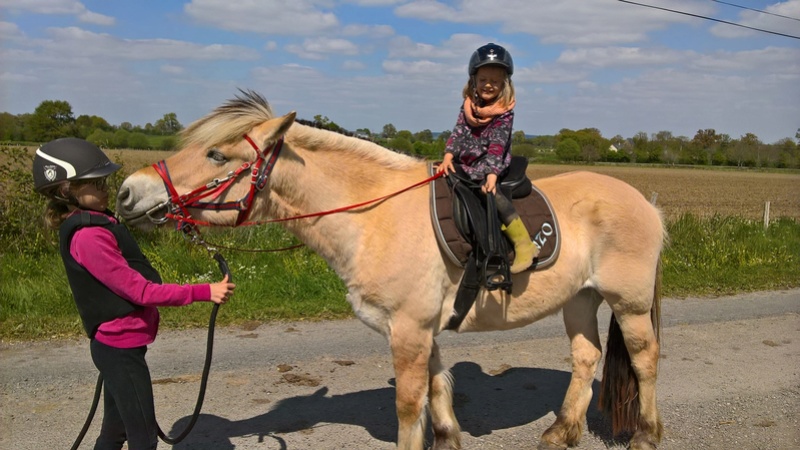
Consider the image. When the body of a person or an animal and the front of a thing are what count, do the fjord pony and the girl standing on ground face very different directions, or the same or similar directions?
very different directions

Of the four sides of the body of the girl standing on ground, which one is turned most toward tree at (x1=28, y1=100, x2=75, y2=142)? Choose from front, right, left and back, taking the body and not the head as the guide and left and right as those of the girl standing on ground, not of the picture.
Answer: left

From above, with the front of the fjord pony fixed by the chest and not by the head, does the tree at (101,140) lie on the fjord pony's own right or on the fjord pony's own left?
on the fjord pony's own right

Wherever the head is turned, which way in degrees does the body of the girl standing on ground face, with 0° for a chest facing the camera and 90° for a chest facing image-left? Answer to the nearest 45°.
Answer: approximately 270°

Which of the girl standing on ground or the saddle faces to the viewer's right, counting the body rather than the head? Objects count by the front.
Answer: the girl standing on ground

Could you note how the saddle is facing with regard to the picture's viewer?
facing to the left of the viewer

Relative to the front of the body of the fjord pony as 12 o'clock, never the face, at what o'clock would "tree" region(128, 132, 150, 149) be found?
The tree is roughly at 2 o'clock from the fjord pony.

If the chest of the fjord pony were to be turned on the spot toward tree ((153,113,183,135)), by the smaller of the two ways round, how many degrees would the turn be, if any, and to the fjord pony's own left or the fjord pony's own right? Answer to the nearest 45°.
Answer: approximately 45° to the fjord pony's own right

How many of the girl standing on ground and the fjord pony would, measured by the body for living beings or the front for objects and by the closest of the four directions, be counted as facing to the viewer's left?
1

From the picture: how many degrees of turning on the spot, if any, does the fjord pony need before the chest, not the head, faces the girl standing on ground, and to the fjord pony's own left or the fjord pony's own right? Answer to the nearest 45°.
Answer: approximately 45° to the fjord pony's own left

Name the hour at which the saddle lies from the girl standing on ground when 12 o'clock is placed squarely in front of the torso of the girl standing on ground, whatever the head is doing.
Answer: The saddle is roughly at 12 o'clock from the girl standing on ground.

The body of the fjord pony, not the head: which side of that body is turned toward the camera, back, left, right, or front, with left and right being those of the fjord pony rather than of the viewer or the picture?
left

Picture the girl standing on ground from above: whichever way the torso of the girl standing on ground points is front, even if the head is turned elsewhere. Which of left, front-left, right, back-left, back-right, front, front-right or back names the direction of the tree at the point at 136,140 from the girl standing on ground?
left

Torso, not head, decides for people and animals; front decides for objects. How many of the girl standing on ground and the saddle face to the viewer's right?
1

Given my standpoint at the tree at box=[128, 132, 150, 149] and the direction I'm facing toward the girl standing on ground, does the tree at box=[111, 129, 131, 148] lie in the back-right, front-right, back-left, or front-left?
back-right

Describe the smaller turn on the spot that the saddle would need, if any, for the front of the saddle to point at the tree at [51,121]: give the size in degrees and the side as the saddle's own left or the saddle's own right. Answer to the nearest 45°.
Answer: approximately 45° to the saddle's own right
